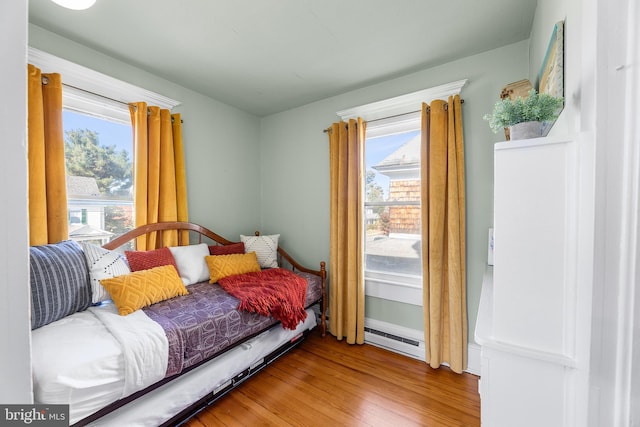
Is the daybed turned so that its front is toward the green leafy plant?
yes

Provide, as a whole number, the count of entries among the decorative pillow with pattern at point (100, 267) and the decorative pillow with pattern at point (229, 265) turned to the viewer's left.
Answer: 0

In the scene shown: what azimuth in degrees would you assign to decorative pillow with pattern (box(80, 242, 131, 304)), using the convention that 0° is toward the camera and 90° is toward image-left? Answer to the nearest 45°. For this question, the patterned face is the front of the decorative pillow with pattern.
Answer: approximately 315°

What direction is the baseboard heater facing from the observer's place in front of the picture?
facing the viewer and to the left of the viewer

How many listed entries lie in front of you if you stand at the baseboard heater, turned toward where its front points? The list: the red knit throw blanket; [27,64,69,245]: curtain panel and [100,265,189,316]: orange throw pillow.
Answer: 3

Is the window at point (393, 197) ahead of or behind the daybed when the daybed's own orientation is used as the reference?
ahead

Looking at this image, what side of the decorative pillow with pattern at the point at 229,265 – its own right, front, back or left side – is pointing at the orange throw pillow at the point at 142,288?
right

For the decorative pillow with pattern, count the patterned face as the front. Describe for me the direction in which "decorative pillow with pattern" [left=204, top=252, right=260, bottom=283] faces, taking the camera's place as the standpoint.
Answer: facing the viewer and to the right of the viewer

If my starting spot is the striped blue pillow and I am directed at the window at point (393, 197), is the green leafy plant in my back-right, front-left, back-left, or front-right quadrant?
front-right

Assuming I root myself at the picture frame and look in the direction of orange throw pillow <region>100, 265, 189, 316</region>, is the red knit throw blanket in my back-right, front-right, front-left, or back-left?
front-right

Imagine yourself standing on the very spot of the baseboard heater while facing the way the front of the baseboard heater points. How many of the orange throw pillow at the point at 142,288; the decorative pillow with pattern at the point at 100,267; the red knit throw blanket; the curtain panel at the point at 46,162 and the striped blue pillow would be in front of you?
5
